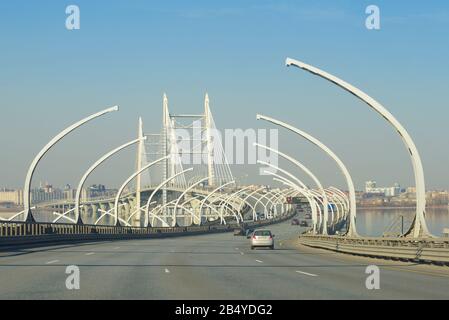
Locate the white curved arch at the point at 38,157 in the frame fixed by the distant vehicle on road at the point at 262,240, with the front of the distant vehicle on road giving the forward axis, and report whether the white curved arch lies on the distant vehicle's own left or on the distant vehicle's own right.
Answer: on the distant vehicle's own left

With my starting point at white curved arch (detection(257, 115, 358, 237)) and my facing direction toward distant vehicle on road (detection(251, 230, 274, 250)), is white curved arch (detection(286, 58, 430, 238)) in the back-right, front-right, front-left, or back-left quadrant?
front-left

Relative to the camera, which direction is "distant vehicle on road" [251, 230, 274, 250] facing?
away from the camera
